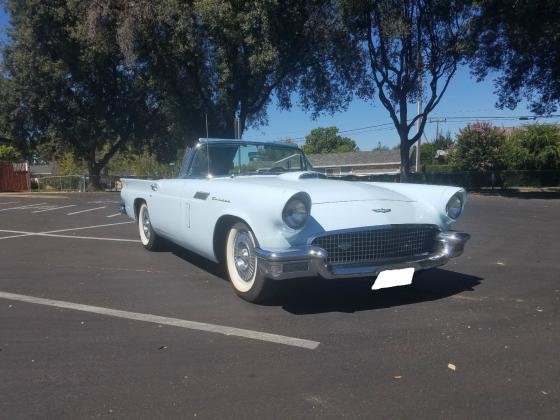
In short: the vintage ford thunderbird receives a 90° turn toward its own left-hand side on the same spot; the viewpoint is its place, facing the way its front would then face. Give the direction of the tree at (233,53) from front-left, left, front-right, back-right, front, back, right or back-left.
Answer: front-left

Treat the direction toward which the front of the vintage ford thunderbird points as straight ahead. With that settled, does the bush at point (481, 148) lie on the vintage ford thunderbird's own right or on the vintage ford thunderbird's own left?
on the vintage ford thunderbird's own left

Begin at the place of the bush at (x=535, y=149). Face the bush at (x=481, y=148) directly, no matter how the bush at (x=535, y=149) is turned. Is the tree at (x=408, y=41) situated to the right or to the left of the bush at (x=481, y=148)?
left

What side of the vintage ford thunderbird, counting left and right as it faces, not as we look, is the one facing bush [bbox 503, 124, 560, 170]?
left

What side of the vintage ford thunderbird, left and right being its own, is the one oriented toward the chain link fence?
back

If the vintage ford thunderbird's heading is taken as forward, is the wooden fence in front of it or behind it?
behind

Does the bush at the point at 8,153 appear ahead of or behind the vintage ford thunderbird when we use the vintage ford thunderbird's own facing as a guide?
behind

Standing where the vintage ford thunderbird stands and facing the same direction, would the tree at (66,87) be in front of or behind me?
behind

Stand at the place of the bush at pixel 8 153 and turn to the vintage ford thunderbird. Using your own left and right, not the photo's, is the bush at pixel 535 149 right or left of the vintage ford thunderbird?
left

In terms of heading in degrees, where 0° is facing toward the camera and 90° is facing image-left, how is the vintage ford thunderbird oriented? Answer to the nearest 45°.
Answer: approximately 315°

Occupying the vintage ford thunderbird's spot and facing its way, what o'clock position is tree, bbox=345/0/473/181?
The tree is roughly at 8 o'clock from the vintage ford thunderbird.
